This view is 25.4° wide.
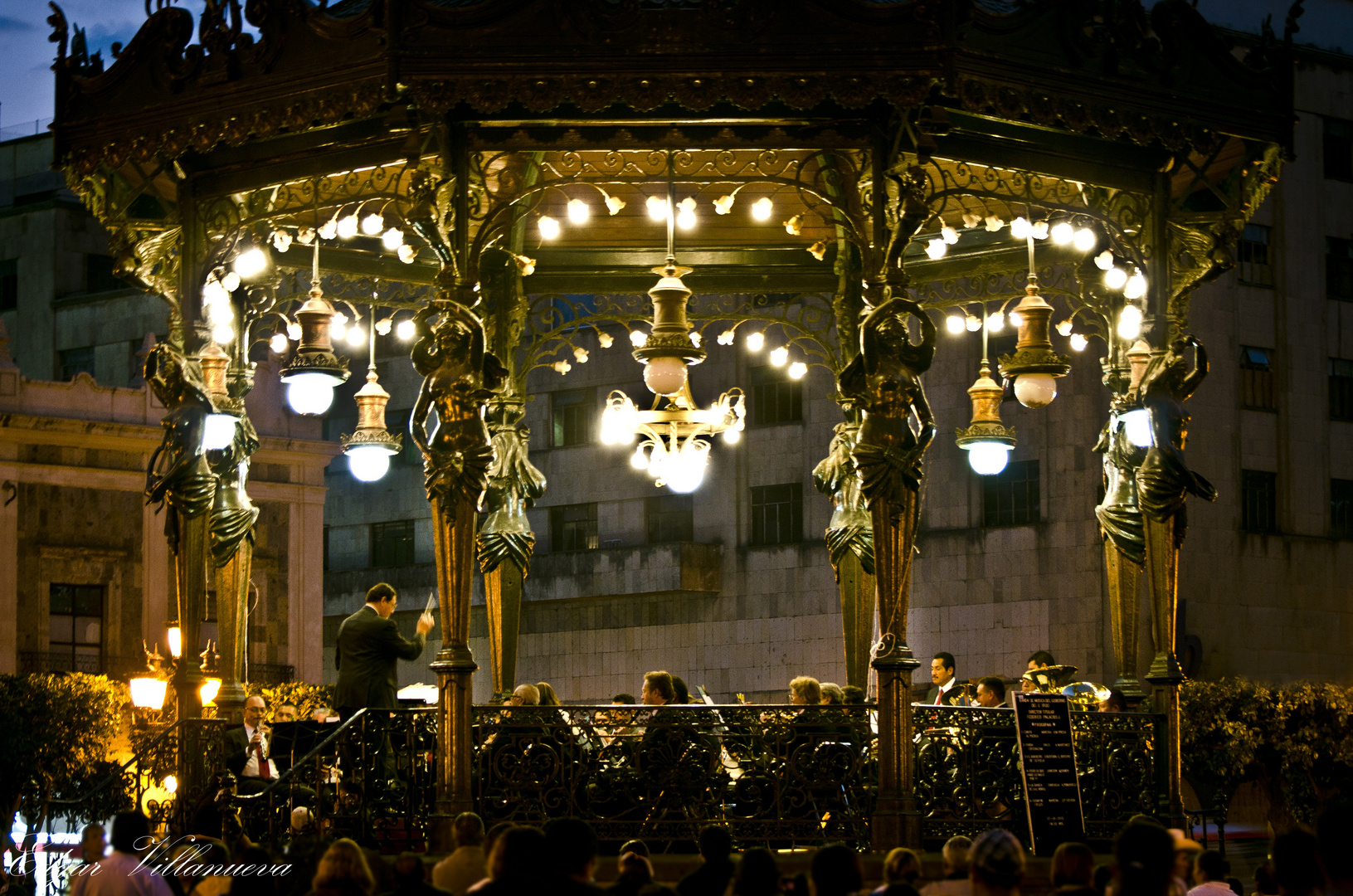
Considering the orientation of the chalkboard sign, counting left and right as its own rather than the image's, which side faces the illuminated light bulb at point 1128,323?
back

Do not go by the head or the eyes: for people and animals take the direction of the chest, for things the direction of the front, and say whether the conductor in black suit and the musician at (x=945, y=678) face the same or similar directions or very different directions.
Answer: very different directions

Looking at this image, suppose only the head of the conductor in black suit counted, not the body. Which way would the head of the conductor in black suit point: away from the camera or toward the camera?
away from the camera

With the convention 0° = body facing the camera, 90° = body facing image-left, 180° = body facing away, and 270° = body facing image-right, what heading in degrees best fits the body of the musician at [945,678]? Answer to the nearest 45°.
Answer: approximately 45°

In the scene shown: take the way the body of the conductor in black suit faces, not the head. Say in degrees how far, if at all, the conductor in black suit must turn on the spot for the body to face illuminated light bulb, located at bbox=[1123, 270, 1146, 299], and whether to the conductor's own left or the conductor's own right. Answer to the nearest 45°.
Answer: approximately 45° to the conductor's own right

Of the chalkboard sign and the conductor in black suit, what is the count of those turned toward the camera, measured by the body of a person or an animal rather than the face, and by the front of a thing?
1

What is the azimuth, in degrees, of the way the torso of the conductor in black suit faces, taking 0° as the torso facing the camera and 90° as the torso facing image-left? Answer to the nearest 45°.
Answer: approximately 225°
